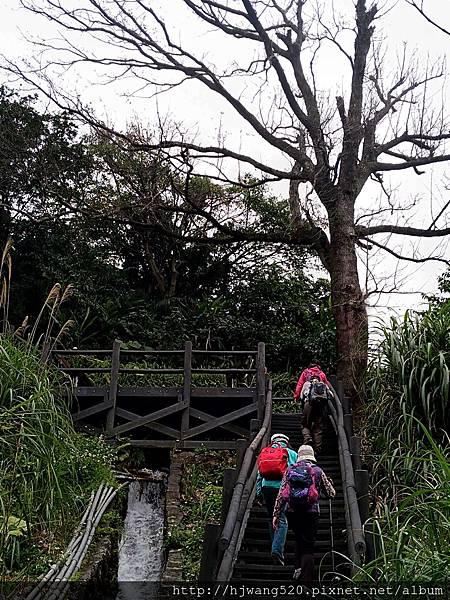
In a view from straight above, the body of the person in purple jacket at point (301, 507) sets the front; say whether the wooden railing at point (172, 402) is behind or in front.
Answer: in front

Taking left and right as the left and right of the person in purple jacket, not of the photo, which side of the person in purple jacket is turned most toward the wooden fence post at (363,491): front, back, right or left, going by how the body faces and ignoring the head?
right

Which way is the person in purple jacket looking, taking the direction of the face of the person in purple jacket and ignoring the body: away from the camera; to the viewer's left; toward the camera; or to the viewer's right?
away from the camera

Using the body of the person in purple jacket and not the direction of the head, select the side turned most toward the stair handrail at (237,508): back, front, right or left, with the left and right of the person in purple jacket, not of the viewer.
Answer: left

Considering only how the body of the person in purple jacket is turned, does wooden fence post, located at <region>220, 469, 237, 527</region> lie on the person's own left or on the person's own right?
on the person's own left

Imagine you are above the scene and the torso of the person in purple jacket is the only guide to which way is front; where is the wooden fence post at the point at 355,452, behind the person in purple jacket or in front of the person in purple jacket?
in front

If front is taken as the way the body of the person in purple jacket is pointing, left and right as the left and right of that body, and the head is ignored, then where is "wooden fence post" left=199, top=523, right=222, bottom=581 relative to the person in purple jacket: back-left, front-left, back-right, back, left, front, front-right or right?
back-left

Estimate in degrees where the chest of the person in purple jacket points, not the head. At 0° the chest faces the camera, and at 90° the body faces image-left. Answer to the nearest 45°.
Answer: approximately 180°

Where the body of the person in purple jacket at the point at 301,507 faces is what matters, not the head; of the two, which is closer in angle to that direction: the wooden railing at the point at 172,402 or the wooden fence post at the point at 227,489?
the wooden railing

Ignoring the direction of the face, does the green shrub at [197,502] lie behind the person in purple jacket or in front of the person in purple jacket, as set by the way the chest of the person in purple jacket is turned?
in front
